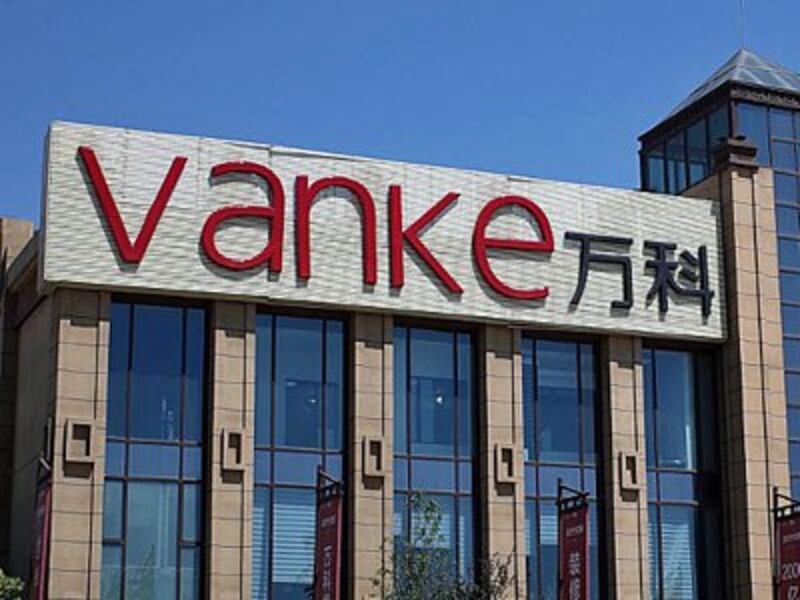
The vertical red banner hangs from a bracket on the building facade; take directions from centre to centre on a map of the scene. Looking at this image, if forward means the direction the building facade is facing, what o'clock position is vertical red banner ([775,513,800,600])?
The vertical red banner is roughly at 10 o'clock from the building facade.

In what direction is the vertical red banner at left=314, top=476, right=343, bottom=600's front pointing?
toward the camera

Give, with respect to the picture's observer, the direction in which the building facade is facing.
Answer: facing the viewer and to the right of the viewer

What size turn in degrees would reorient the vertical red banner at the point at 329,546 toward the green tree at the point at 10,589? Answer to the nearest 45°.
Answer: approximately 90° to its right

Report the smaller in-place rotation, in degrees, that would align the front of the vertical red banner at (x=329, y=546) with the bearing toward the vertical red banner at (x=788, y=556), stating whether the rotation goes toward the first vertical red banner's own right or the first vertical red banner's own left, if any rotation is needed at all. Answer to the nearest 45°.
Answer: approximately 90° to the first vertical red banner's own left

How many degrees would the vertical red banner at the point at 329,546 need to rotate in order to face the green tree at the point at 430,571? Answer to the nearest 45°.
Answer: approximately 90° to its left
